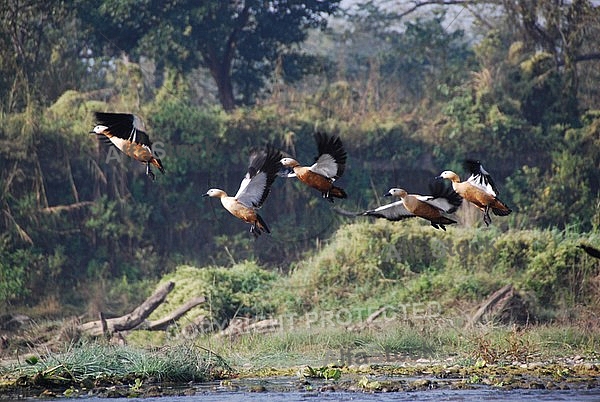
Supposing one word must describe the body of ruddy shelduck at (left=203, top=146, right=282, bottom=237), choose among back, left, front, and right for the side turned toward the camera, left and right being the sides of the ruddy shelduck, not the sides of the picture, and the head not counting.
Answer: left

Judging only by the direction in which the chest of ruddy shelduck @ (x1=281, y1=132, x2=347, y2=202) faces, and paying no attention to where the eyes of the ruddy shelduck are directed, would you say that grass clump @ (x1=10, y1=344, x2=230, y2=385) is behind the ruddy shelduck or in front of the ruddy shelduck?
in front

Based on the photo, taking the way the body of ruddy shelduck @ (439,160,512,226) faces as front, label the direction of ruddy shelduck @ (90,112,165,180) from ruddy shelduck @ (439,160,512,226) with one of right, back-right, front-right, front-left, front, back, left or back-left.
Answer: front

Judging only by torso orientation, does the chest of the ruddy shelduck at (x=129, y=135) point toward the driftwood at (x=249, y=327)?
no

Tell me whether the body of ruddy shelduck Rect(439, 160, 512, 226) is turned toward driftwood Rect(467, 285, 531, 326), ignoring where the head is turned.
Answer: no

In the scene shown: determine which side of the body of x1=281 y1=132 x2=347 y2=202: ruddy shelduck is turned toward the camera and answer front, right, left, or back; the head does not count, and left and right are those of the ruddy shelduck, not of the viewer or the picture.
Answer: left

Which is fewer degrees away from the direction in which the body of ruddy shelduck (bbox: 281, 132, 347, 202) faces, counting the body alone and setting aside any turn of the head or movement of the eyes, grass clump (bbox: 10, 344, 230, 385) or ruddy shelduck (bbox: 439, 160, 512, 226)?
the grass clump

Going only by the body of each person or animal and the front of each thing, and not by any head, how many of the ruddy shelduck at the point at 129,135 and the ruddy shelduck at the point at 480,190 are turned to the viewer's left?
2

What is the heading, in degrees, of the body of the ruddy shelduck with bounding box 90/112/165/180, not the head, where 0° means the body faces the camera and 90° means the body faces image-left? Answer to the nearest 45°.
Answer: approximately 90°

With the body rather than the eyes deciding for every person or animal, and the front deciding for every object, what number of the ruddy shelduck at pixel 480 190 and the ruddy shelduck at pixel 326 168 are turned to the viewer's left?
2

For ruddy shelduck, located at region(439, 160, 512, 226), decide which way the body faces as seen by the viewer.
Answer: to the viewer's left

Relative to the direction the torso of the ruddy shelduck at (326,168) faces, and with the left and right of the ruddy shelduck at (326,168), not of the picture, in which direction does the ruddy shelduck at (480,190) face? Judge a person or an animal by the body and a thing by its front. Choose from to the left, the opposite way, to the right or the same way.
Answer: the same way

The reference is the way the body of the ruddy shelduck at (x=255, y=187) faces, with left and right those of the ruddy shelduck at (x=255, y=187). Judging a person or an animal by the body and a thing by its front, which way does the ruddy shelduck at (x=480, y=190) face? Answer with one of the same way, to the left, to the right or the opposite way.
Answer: the same way

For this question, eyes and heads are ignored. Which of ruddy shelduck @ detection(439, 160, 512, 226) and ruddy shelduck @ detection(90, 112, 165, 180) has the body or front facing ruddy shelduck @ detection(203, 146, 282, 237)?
ruddy shelduck @ detection(439, 160, 512, 226)

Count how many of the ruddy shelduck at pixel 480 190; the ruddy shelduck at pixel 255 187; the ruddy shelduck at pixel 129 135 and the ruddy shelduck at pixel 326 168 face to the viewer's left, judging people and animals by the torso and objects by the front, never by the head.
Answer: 4
